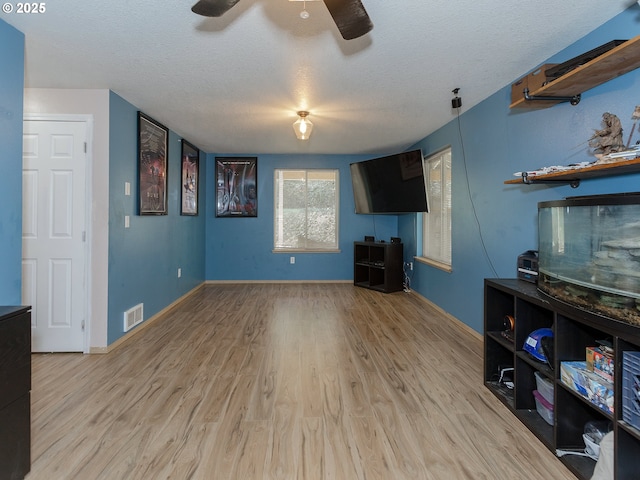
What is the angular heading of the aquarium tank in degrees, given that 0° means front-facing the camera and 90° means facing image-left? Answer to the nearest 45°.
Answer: approximately 45°

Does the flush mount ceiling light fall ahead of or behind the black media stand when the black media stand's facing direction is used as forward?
ahead

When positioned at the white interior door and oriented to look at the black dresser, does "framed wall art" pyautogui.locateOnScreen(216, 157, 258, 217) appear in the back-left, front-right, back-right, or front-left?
back-left

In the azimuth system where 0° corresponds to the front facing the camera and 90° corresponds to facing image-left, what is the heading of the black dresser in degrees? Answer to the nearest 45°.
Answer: approximately 315°

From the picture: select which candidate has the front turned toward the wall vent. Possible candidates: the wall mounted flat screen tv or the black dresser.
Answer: the wall mounted flat screen tv

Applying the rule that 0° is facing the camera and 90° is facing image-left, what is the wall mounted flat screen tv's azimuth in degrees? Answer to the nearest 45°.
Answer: approximately 45°

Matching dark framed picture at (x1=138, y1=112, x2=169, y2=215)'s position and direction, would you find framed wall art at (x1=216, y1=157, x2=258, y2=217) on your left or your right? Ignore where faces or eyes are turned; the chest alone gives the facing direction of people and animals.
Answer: on your left

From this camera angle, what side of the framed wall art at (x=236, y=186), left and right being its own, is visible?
front

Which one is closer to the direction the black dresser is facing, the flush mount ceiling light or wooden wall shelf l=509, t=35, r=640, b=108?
the wooden wall shelf

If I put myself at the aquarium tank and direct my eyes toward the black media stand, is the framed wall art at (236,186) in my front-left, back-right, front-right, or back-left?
front-left

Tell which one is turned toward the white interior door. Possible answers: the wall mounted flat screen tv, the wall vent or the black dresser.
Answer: the wall mounted flat screen tv
